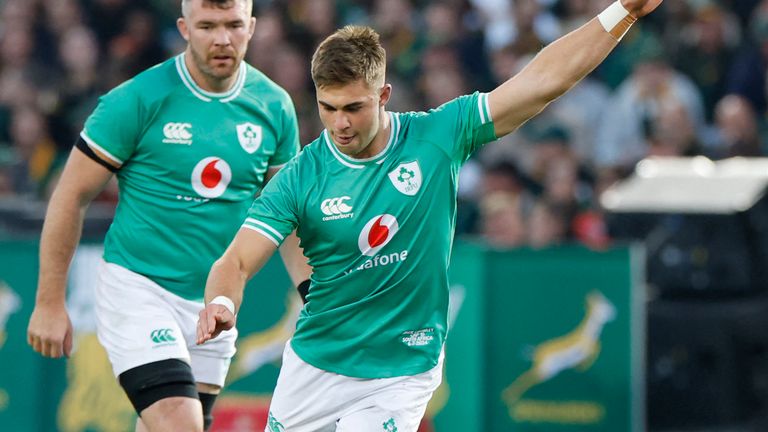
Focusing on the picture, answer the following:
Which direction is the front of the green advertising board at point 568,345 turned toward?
toward the camera
